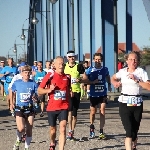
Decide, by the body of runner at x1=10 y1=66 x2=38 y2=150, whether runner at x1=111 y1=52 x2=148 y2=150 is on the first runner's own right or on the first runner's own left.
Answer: on the first runner's own left

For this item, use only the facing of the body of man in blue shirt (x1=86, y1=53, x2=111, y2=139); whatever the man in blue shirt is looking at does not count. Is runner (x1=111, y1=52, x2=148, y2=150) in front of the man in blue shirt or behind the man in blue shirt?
in front

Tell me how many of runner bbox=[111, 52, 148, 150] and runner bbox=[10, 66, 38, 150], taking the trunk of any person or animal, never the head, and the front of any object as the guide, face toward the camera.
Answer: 2

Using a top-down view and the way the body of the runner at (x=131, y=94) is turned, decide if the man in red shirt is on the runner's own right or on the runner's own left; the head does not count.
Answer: on the runner's own right

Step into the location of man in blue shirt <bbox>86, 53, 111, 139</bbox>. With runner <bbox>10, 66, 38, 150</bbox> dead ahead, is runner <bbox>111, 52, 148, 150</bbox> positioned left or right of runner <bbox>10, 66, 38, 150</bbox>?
left

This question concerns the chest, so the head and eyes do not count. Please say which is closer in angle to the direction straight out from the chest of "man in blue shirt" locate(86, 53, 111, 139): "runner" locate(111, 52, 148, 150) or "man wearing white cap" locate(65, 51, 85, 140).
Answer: the runner

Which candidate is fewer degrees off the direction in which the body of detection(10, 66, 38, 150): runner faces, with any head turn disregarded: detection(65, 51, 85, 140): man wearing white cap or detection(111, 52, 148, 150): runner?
the runner

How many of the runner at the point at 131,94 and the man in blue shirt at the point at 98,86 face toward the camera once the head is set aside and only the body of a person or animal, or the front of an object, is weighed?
2

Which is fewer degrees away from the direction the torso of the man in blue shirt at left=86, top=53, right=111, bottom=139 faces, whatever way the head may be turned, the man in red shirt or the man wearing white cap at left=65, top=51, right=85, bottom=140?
the man in red shirt

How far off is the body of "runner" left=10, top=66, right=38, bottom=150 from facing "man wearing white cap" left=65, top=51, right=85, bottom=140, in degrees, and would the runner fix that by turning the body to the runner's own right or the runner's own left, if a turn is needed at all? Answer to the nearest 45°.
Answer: approximately 135° to the runner's own left
